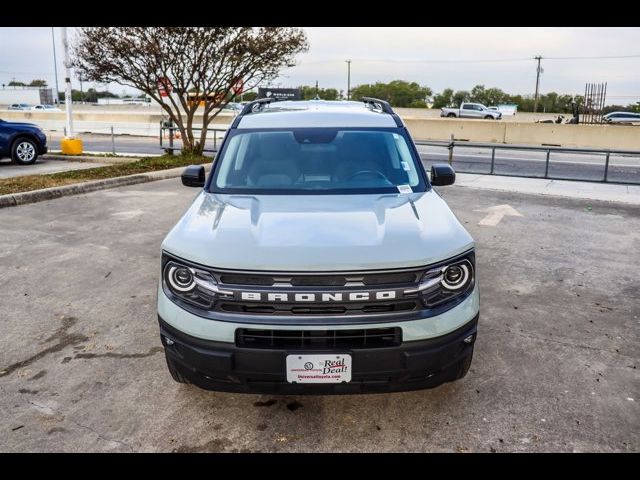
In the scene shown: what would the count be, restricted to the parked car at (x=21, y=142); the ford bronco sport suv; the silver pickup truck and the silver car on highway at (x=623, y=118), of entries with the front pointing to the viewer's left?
1

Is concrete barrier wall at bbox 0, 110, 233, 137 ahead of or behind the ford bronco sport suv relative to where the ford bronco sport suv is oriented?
behind

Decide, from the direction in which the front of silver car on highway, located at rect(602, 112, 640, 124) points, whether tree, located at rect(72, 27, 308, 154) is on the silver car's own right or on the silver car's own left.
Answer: on the silver car's own left

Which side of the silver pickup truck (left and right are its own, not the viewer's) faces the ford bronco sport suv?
right

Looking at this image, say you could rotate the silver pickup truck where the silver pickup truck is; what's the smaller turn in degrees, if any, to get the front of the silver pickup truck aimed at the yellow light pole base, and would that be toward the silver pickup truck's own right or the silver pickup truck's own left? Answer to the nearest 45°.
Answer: approximately 90° to the silver pickup truck's own right

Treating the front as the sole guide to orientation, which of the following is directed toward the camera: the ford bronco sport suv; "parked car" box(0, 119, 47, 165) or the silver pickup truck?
the ford bronco sport suv

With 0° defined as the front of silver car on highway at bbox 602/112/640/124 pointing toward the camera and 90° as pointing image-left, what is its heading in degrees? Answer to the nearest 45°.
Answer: approximately 90°

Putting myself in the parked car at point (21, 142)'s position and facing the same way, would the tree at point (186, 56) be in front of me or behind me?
in front

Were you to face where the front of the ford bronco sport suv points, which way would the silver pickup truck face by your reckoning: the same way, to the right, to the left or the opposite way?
to the left

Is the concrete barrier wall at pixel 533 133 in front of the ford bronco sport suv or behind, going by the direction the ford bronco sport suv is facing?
behind

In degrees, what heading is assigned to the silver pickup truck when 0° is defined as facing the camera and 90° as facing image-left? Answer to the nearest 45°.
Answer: approximately 270°

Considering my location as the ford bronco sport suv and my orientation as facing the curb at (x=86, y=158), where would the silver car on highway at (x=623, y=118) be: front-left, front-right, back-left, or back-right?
front-right

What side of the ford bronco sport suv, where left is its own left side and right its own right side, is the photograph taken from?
front

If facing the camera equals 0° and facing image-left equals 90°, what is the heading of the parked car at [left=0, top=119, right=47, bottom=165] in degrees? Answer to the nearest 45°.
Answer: approximately 270°
